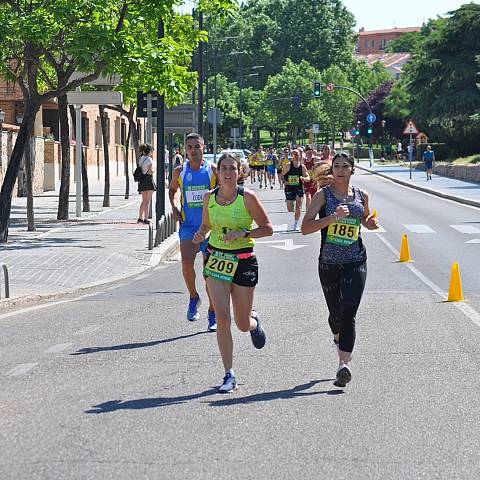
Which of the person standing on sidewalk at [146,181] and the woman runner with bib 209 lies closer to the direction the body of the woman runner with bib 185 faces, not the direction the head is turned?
the woman runner with bib 209

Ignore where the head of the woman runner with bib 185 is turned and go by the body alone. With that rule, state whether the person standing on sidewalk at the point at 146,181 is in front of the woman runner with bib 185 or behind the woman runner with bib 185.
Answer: behind

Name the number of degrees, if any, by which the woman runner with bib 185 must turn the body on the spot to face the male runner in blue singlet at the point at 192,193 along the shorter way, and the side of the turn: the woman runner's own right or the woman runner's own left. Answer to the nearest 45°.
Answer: approximately 135° to the woman runner's own right

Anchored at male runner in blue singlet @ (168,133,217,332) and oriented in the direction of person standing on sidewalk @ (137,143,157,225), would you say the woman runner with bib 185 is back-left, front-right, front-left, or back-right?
back-right

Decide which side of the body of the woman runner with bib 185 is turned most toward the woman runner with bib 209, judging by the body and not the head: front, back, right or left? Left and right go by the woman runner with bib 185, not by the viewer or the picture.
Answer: right

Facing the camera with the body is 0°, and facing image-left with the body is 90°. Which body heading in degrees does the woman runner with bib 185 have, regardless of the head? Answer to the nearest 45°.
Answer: approximately 0°
